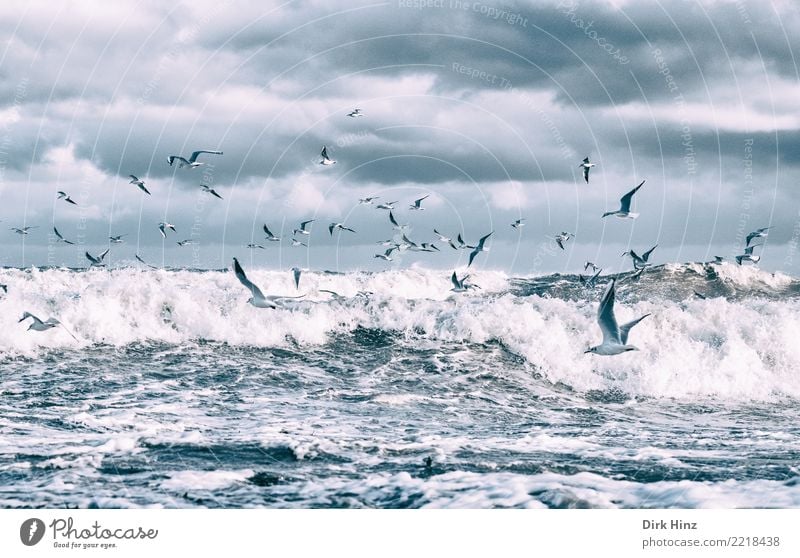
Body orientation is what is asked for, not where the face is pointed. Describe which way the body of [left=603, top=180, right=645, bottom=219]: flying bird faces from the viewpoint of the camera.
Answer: to the viewer's left

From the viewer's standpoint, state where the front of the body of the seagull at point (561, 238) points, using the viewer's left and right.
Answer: facing to the left of the viewer

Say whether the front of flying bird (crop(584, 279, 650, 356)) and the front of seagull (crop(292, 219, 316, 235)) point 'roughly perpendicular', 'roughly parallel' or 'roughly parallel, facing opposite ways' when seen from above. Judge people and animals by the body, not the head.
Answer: roughly parallel

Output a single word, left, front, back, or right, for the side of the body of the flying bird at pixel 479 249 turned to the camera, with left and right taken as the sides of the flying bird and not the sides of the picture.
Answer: left

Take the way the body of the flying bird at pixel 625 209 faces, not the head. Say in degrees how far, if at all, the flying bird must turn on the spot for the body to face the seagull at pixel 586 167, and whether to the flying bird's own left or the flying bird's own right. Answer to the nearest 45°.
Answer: approximately 45° to the flying bird's own right

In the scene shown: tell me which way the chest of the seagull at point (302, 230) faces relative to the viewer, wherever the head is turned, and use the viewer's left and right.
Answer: facing to the left of the viewer

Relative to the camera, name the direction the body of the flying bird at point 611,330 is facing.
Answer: to the viewer's left

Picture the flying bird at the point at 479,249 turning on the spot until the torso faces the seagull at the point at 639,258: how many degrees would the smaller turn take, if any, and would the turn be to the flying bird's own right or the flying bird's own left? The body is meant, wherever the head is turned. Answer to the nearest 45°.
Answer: approximately 180°

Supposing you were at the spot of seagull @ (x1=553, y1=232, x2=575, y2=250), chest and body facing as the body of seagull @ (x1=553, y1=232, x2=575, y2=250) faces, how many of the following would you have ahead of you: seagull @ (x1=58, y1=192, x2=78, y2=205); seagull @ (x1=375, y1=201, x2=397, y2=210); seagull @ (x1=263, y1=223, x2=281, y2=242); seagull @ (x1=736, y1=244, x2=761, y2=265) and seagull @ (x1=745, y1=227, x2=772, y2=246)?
3
